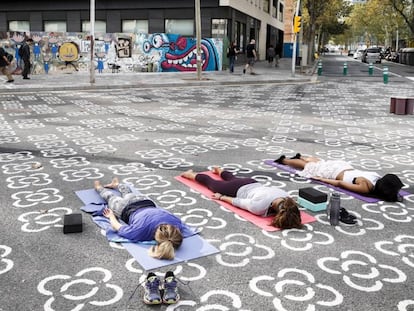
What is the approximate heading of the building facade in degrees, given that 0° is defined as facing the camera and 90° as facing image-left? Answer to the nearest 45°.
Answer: approximately 0°

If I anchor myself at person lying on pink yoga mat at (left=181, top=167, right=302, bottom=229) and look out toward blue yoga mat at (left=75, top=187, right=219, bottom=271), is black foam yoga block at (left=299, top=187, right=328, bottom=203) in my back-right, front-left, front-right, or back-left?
back-left

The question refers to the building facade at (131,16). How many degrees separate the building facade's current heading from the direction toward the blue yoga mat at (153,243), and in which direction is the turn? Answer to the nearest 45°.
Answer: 0° — it already faces it

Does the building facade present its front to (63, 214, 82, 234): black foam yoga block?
yes

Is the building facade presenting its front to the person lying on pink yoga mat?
yes

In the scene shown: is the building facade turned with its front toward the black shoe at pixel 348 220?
yes

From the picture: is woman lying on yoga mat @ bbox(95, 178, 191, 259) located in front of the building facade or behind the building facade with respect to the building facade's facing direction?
in front

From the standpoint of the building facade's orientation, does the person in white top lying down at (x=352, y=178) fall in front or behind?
in front

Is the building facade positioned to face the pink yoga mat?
yes
